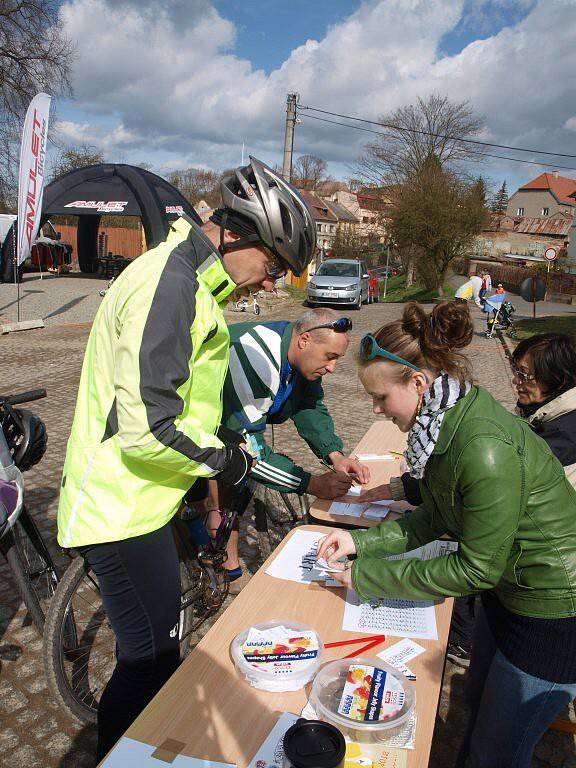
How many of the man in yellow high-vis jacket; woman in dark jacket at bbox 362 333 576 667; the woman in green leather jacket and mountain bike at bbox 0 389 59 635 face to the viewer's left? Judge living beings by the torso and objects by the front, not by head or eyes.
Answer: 2

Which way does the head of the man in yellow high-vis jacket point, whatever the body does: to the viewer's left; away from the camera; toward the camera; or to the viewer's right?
to the viewer's right

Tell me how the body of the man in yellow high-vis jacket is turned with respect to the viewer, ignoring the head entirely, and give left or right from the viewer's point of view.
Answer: facing to the right of the viewer

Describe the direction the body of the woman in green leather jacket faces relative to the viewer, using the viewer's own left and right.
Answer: facing to the left of the viewer

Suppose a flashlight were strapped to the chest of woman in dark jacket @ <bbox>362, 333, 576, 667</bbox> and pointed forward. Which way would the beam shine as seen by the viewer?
to the viewer's left
